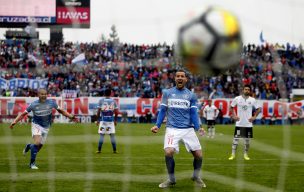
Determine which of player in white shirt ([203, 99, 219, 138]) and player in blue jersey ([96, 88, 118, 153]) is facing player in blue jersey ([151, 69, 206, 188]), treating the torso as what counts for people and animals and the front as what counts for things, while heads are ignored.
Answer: the player in white shirt

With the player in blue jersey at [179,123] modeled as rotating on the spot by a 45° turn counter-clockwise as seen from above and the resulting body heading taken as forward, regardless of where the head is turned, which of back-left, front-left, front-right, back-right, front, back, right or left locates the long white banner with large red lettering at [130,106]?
back-left

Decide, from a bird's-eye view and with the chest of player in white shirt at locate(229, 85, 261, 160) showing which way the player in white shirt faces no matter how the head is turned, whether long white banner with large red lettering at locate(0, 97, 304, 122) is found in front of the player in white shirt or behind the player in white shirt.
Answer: behind

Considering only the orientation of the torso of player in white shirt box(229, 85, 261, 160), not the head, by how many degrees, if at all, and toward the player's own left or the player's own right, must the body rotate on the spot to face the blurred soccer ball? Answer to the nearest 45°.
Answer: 0° — they already face it

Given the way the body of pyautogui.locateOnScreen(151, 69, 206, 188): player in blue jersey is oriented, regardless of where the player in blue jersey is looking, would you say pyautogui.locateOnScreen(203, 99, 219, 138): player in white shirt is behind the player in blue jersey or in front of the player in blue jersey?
behind

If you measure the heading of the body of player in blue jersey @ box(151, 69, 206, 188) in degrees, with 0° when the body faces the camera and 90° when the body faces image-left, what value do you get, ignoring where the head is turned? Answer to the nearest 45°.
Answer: approximately 0°
